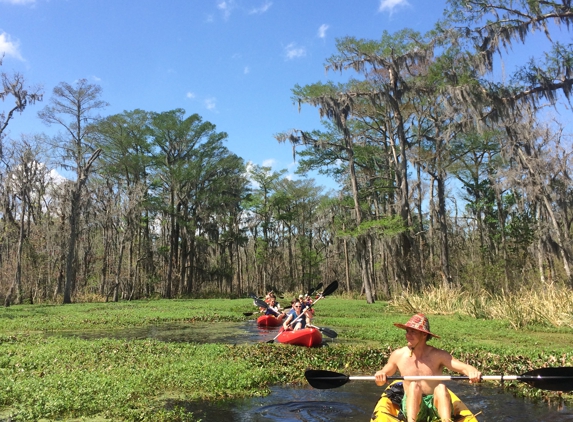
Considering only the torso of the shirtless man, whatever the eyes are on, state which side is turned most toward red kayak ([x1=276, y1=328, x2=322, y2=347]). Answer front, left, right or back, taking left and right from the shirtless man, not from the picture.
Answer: back

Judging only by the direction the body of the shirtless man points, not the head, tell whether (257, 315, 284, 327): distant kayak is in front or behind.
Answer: behind

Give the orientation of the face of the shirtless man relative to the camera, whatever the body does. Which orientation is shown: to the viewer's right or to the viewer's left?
to the viewer's left

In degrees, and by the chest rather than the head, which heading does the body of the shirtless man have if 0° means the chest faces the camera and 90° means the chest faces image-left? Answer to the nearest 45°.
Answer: approximately 0°

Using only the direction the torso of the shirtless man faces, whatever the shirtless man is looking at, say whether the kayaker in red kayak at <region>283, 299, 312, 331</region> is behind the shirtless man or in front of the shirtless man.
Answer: behind
